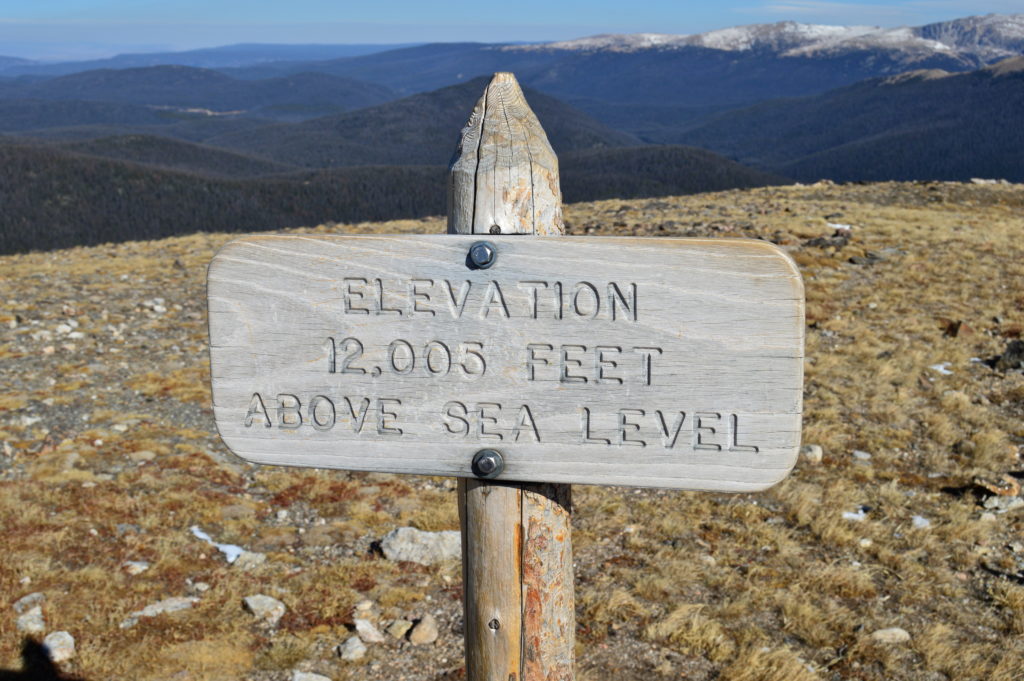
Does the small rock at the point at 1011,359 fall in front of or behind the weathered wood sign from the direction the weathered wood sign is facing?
behind

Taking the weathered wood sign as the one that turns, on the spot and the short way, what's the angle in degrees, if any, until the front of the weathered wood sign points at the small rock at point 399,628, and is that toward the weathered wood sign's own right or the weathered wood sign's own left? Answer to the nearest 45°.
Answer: approximately 180°

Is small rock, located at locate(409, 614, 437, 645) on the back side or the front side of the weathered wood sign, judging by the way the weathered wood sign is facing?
on the back side

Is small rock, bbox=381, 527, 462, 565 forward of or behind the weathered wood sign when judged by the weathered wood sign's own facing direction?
behind

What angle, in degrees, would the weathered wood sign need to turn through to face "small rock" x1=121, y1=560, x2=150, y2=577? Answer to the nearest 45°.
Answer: approximately 135° to its right

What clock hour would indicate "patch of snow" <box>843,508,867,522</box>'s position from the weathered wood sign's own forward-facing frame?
The patch of snow is roughly at 7 o'clock from the weathered wood sign.

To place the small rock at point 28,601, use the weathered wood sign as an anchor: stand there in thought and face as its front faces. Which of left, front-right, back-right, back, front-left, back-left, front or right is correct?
back-right

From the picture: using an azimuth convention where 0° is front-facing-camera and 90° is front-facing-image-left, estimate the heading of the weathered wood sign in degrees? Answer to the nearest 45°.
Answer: approximately 0°

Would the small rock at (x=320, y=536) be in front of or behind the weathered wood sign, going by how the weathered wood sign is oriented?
behind
